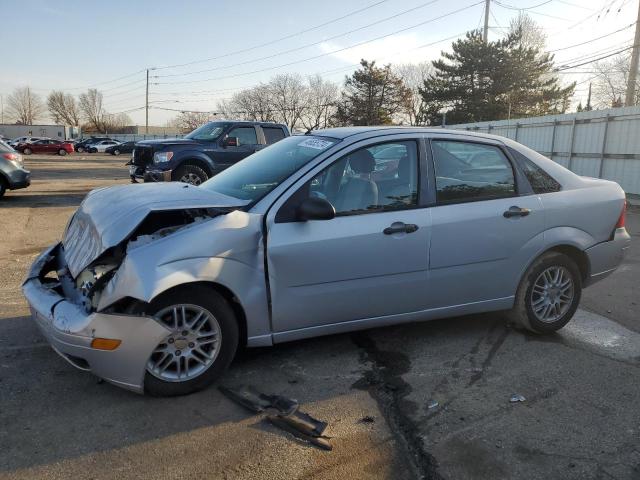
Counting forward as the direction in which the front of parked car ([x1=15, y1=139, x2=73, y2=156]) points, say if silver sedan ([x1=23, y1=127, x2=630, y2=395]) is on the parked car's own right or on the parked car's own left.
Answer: on the parked car's own left

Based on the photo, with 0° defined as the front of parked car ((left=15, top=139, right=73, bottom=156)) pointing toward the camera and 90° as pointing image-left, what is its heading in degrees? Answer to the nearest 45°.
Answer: approximately 90°

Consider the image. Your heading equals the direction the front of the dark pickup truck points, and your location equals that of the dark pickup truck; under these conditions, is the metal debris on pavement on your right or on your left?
on your left

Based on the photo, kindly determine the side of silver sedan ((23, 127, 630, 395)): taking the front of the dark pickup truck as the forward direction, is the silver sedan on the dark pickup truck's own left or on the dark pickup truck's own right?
on the dark pickup truck's own left

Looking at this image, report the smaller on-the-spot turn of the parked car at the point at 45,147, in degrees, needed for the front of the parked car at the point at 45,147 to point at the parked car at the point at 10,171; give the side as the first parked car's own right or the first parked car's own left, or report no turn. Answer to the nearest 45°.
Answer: approximately 90° to the first parked car's own left

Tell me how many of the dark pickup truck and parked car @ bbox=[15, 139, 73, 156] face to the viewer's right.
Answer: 0

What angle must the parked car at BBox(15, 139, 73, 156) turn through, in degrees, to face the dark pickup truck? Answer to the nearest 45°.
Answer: approximately 90° to its left

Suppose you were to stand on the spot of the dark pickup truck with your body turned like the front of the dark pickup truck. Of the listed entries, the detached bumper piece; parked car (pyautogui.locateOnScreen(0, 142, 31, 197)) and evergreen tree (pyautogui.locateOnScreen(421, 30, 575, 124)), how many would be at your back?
1

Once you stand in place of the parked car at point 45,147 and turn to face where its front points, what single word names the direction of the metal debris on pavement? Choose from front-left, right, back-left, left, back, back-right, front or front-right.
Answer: left

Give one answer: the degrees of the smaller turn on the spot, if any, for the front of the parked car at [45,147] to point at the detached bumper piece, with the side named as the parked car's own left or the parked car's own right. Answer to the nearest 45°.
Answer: approximately 90° to the parked car's own left

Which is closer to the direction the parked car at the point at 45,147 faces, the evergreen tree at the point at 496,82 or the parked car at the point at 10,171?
the parked car

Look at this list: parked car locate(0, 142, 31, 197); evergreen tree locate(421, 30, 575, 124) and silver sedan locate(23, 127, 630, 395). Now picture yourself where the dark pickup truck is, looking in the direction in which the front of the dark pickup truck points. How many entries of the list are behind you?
1

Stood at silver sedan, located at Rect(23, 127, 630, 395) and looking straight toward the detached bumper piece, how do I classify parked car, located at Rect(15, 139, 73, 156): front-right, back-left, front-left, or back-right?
back-right
